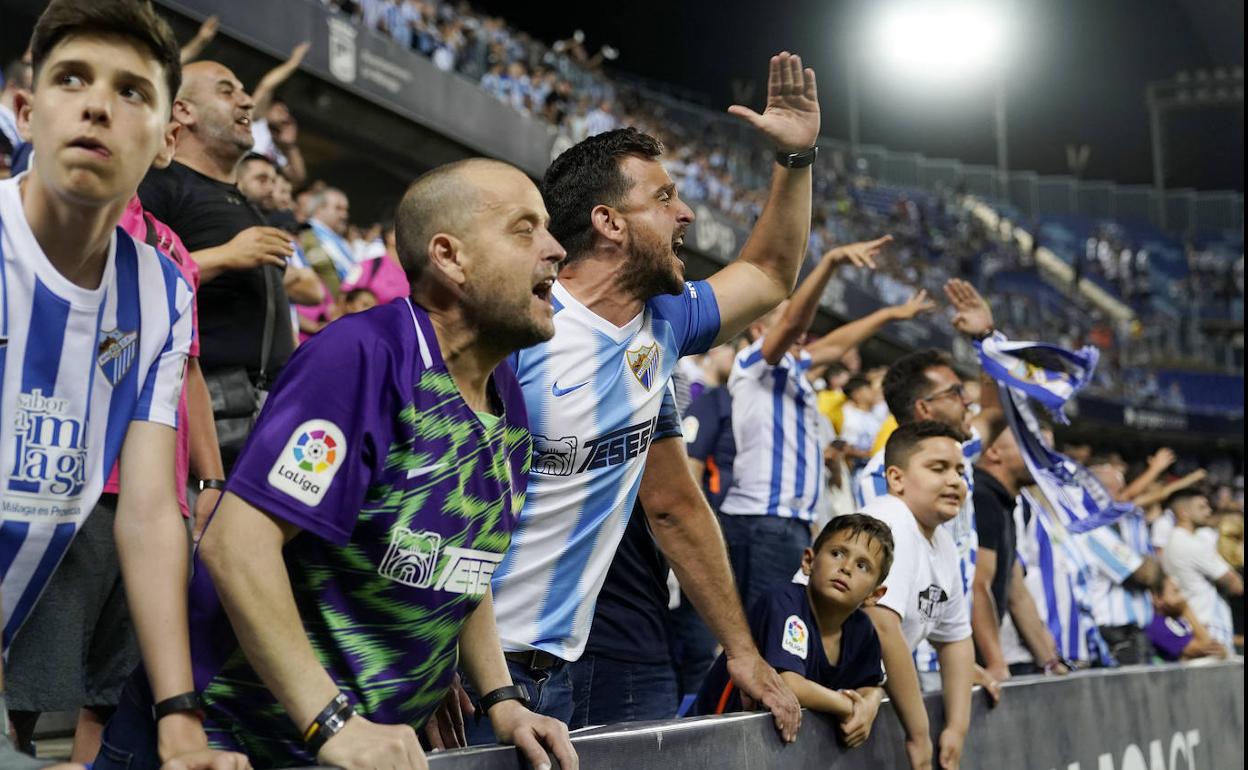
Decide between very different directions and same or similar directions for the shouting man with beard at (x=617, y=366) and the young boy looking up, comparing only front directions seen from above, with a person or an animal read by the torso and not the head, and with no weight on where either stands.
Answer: same or similar directions

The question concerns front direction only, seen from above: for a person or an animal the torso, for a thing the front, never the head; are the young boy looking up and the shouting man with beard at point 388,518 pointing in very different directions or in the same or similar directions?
same or similar directions

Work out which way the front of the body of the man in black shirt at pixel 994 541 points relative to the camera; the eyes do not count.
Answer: to the viewer's right

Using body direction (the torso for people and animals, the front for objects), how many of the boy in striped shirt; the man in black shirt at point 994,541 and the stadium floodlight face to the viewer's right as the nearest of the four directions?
1

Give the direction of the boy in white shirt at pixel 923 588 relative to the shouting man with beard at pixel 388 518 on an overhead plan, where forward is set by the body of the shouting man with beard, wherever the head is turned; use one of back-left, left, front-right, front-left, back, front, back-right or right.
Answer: left

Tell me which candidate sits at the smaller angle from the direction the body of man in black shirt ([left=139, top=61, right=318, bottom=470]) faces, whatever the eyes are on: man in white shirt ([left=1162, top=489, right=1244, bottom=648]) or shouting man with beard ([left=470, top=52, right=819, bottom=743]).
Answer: the shouting man with beard

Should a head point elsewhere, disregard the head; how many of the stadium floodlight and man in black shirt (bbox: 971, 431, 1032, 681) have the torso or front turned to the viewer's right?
1

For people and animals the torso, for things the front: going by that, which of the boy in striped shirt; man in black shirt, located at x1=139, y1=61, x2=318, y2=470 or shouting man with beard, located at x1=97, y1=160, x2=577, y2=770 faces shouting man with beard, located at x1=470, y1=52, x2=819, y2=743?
the man in black shirt

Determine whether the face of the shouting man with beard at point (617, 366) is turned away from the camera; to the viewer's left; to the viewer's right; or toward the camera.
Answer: to the viewer's right

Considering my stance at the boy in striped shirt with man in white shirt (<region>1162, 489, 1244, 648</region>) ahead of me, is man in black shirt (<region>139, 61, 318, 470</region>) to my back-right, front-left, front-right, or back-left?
front-left

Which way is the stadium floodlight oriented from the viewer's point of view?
toward the camera

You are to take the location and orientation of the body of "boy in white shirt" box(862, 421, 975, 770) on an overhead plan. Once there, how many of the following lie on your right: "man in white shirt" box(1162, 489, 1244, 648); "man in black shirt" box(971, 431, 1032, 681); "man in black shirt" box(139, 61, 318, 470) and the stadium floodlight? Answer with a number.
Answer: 1

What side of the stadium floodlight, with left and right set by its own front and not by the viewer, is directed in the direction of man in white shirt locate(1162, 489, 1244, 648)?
front
